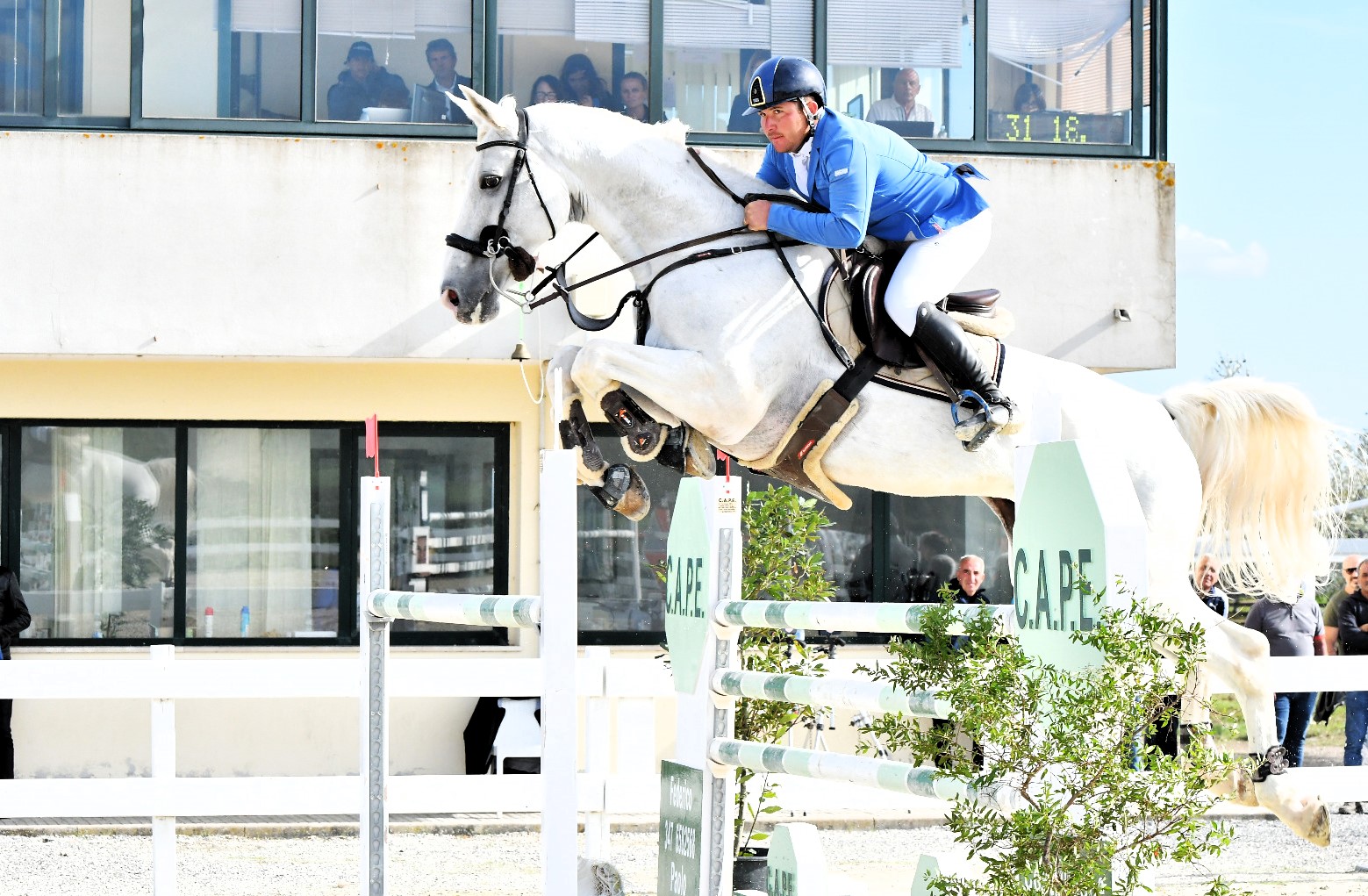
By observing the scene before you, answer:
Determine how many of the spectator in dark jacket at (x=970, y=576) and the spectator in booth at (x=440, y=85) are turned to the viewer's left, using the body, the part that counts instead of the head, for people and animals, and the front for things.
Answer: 0

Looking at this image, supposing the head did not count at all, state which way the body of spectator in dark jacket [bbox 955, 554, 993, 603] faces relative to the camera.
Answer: toward the camera

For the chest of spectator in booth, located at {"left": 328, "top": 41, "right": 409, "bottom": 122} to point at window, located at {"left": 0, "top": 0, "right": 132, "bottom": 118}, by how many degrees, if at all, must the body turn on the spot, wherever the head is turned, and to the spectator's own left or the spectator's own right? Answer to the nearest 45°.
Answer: approximately 90° to the spectator's own right

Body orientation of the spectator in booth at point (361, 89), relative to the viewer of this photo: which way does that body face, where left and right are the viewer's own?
facing the viewer

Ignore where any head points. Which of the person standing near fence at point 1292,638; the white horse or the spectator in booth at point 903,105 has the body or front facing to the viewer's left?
the white horse

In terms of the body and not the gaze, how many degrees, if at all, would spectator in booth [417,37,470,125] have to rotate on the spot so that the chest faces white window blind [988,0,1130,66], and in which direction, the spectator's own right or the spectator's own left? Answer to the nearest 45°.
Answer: approximately 90° to the spectator's own left

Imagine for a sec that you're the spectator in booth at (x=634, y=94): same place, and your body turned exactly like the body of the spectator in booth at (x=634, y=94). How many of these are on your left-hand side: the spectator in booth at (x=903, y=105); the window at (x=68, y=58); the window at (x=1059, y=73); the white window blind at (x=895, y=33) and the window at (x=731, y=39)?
4

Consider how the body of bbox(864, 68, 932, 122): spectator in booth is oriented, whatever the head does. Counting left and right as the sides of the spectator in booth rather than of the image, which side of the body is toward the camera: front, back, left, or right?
front

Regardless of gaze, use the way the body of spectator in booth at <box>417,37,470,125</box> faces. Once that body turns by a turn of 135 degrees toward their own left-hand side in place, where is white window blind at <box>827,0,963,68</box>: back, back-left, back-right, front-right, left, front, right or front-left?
front-right

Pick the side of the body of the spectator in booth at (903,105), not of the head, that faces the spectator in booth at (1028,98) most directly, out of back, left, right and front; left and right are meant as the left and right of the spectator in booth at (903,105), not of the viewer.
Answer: left

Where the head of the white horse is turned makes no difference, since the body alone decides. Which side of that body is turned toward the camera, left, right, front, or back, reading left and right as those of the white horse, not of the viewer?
left
